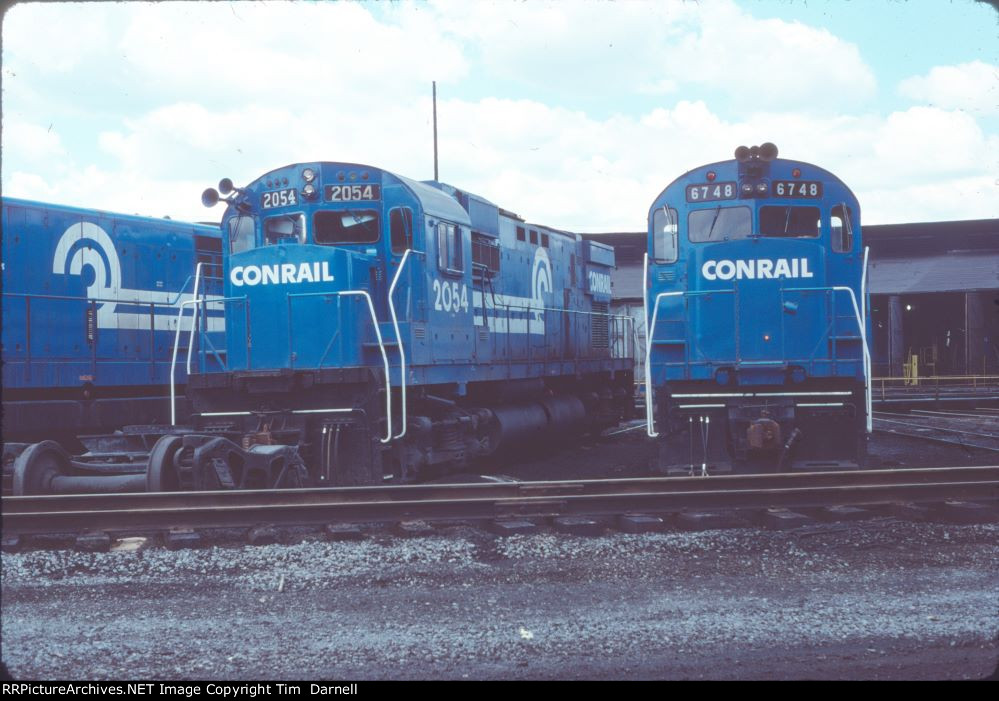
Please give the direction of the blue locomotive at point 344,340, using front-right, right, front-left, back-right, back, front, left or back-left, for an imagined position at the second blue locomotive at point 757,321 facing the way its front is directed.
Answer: right

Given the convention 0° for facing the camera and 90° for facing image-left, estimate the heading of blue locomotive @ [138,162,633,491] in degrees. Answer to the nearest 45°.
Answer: approximately 45°

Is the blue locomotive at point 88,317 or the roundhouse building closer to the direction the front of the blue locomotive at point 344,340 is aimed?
the blue locomotive

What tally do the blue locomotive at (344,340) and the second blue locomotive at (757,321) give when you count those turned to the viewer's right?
0

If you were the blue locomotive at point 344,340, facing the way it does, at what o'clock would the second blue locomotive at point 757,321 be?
The second blue locomotive is roughly at 8 o'clock from the blue locomotive.

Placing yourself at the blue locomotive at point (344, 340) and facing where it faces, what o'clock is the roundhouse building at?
The roundhouse building is roughly at 6 o'clock from the blue locomotive.

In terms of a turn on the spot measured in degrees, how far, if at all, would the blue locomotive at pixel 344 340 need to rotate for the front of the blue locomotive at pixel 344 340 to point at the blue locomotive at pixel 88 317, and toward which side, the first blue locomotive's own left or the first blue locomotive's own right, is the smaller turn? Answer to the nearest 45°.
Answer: approximately 90° to the first blue locomotive's own right

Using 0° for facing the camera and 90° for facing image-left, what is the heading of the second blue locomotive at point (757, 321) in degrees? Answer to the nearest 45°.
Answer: approximately 0°

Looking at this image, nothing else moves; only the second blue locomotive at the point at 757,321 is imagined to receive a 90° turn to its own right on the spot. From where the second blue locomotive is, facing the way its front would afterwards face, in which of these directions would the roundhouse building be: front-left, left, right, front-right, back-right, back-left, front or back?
right

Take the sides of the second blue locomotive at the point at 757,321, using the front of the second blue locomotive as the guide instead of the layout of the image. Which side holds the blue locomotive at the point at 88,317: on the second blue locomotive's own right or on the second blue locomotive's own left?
on the second blue locomotive's own right
